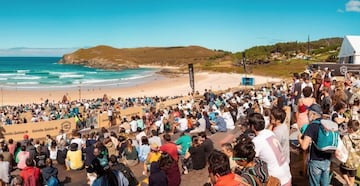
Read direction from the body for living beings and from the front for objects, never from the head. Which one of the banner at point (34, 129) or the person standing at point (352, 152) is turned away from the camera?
the person standing

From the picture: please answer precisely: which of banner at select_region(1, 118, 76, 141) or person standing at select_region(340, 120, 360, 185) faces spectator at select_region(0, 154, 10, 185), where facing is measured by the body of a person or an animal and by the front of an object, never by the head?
the banner

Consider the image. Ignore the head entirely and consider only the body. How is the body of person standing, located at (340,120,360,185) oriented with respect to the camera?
away from the camera

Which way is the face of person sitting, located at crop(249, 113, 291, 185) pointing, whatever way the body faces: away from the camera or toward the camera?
away from the camera

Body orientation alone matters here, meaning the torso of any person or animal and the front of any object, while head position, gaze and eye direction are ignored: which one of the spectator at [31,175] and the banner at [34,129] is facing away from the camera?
the spectator

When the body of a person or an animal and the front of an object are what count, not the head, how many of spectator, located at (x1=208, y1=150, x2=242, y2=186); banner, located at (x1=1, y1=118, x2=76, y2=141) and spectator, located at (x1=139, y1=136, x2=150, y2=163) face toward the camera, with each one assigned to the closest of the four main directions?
1

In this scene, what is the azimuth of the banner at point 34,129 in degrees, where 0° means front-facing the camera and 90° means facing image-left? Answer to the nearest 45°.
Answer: approximately 0°

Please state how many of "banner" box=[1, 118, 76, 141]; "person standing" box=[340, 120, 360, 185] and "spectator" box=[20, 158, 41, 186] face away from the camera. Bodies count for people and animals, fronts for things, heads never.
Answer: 2

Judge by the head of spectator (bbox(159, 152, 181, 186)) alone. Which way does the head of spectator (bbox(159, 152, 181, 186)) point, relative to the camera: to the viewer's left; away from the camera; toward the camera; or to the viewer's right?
away from the camera
